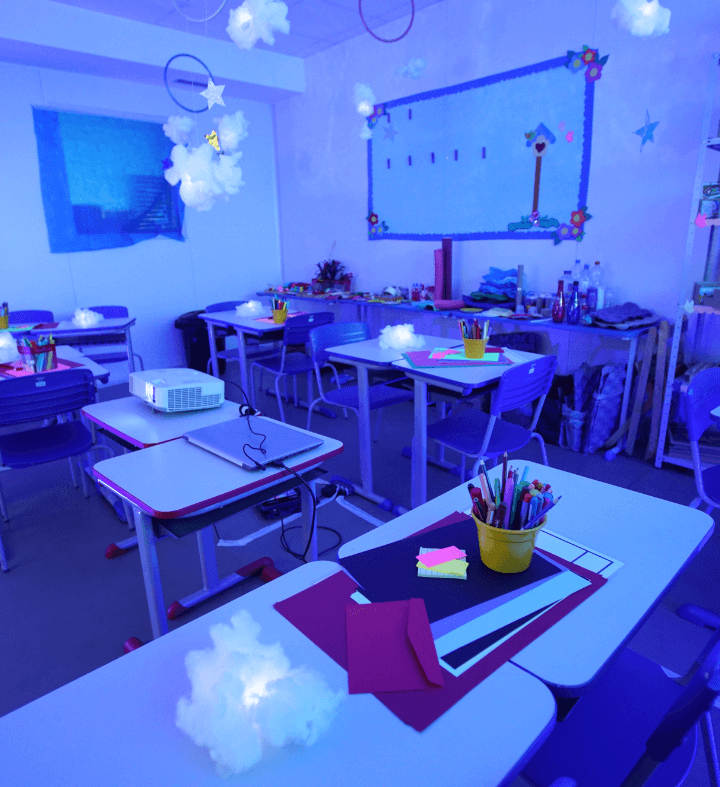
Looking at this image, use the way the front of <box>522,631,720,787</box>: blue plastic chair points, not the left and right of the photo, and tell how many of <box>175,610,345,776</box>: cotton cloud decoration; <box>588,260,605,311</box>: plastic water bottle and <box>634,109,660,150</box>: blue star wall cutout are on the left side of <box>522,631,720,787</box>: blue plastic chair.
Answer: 1

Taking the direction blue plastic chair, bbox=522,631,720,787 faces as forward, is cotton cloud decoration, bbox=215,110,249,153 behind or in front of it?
in front

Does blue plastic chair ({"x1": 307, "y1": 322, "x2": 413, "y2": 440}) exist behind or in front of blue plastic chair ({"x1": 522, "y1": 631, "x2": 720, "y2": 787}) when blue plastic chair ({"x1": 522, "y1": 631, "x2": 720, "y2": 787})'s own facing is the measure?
in front

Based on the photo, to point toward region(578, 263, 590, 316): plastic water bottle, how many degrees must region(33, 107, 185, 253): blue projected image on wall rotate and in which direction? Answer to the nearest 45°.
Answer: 0° — it already faces it

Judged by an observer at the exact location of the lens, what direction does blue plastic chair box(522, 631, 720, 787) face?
facing away from the viewer and to the left of the viewer

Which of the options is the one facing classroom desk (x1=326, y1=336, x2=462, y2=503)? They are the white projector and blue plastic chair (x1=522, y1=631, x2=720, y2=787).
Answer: the blue plastic chair

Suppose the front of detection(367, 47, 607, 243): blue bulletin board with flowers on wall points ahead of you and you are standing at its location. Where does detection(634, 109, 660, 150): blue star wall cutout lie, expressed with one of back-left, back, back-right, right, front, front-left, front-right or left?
left

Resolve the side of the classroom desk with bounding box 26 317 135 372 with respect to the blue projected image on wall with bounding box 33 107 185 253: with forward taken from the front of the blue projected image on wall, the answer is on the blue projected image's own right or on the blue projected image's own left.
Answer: on the blue projected image's own right

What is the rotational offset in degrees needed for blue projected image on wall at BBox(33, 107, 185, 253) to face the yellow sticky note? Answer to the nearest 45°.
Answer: approximately 45° to its right

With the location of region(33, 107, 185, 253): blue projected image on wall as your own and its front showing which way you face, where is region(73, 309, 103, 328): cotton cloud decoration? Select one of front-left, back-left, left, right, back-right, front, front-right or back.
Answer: front-right

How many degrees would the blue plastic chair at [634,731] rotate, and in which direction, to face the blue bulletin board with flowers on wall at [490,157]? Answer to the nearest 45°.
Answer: approximately 45° to its right
